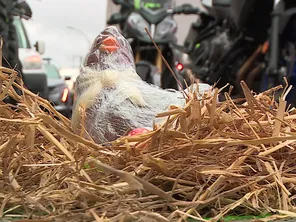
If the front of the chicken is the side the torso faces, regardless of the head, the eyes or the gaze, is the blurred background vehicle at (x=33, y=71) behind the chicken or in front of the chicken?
behind

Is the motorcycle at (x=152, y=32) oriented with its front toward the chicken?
yes

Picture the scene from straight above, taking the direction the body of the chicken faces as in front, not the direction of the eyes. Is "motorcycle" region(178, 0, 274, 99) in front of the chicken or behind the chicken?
behind

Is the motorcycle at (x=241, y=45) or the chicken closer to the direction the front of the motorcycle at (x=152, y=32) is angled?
the chicken

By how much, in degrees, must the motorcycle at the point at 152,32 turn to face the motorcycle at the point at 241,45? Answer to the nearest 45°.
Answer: approximately 45° to its left

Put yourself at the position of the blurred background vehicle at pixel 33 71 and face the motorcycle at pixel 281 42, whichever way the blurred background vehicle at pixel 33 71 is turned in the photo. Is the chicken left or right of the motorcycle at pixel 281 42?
right
